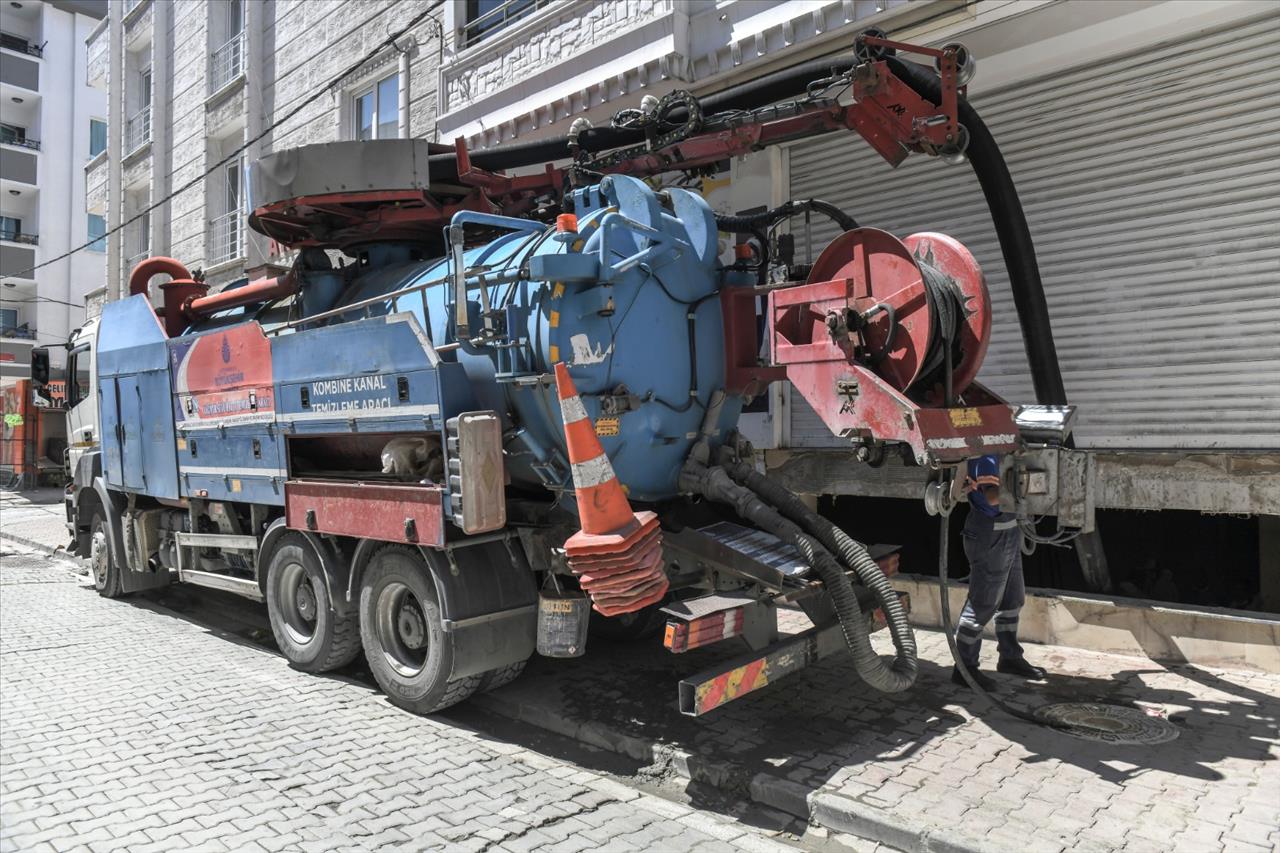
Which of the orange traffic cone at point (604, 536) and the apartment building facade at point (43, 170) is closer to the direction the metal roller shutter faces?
the orange traffic cone

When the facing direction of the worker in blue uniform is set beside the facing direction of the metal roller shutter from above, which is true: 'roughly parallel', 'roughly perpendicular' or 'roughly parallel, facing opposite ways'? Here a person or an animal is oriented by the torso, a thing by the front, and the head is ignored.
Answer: roughly perpendicular

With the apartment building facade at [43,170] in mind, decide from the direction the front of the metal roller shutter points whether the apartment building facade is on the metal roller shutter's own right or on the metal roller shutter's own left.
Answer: on the metal roller shutter's own right

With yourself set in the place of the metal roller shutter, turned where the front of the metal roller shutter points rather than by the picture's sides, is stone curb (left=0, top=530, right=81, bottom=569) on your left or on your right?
on your right

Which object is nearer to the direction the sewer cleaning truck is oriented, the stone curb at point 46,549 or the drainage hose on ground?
the stone curb

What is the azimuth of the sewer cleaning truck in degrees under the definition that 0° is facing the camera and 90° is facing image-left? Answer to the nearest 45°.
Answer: approximately 135°

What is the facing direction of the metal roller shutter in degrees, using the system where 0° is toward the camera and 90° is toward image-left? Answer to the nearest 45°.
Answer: approximately 45°

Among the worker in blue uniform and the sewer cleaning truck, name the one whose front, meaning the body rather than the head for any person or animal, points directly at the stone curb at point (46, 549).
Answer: the sewer cleaning truck
